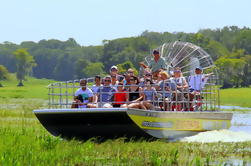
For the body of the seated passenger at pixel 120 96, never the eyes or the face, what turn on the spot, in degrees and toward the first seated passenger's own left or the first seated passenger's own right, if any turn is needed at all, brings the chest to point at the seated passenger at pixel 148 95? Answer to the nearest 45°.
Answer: approximately 135° to the first seated passenger's own left

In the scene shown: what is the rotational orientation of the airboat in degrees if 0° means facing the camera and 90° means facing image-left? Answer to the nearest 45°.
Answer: approximately 45°

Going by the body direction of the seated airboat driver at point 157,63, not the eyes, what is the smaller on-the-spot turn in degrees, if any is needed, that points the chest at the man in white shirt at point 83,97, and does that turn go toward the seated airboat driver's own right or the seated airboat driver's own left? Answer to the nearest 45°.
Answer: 0° — they already face them

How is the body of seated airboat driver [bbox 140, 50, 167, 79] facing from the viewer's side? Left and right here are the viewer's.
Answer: facing the viewer and to the left of the viewer

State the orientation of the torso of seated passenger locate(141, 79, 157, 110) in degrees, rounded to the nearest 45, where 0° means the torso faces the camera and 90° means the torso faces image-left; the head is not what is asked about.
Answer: approximately 45°

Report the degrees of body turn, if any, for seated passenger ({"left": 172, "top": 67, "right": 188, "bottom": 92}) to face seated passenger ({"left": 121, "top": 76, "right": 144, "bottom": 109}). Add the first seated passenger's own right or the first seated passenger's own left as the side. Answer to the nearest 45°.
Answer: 0° — they already face them

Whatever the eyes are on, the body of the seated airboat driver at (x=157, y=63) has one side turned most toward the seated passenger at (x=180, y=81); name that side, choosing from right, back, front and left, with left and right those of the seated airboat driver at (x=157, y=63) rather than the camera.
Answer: left

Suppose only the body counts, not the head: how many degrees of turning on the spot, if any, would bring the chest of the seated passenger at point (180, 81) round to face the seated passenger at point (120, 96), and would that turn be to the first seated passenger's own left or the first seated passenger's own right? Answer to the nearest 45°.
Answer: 0° — they already face them

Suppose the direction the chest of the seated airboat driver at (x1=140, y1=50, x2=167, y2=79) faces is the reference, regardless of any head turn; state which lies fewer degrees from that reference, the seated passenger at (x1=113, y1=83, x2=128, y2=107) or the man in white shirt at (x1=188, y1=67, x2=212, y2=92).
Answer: the seated passenger
